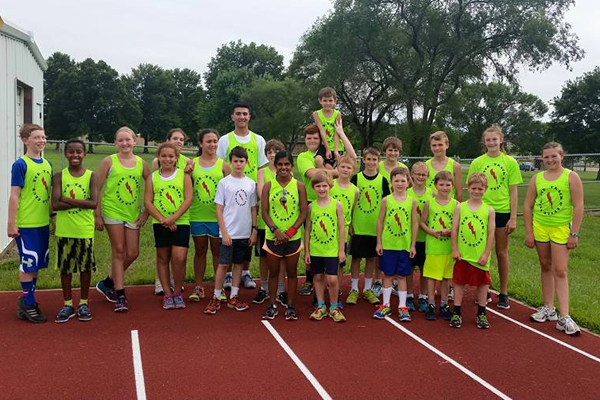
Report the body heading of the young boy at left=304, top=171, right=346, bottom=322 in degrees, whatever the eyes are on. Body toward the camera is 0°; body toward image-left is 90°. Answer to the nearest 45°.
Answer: approximately 0°

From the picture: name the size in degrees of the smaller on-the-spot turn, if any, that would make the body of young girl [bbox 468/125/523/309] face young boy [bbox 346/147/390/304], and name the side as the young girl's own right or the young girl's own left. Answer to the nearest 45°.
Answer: approximately 90° to the young girl's own right

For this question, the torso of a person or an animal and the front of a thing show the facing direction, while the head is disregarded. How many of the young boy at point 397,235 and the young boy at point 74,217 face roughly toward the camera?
2

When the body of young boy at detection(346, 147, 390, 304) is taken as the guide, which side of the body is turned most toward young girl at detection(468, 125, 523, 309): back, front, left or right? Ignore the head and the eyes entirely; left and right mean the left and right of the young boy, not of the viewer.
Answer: left

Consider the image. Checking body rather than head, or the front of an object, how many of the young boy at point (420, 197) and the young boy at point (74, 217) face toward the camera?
2

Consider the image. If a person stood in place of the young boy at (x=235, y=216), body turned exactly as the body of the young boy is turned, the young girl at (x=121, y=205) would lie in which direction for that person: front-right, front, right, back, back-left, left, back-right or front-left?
right

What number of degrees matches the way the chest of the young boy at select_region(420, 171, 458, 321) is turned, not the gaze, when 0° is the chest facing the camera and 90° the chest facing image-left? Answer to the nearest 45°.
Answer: approximately 0°
